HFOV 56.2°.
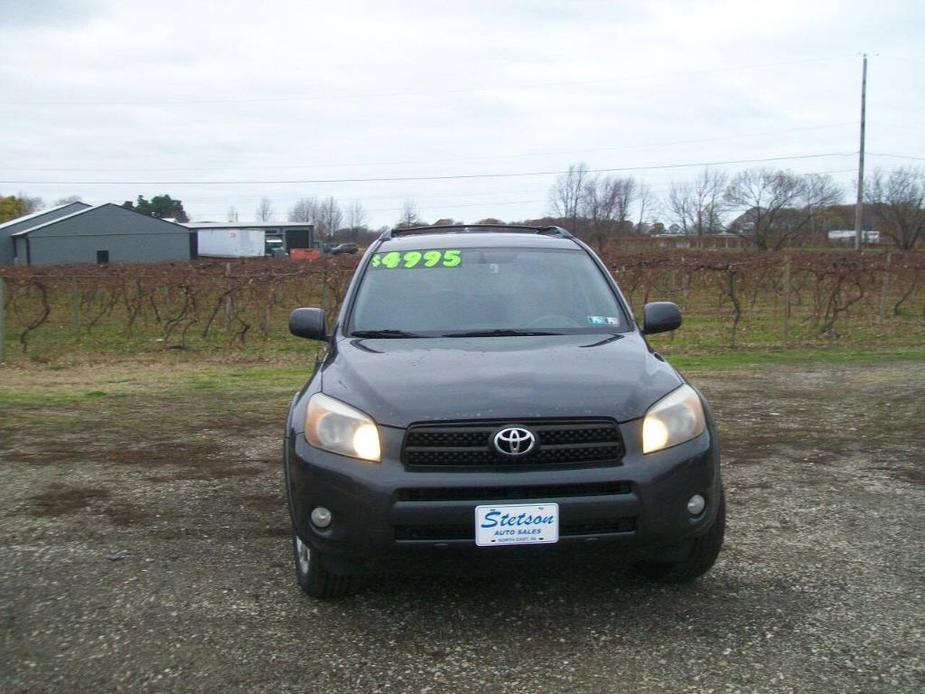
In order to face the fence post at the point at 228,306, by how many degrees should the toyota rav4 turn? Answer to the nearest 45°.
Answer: approximately 180°

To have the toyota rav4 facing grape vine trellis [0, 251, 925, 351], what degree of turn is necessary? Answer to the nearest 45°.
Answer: approximately 180°

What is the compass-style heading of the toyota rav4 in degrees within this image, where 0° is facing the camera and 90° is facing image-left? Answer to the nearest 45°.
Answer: approximately 0°
